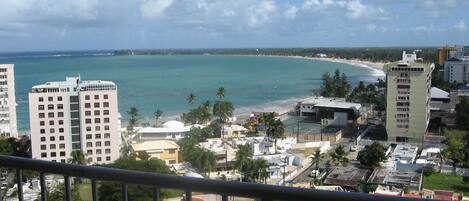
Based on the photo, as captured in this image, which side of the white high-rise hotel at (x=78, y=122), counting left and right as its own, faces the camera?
front

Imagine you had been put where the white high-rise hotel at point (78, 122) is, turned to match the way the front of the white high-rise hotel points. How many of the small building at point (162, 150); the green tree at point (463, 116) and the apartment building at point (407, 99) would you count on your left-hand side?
3

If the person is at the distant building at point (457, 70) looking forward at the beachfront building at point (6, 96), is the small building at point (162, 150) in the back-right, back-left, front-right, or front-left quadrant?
front-left

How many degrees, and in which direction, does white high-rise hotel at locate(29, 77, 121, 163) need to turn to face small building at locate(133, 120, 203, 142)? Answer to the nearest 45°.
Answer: approximately 135° to its left

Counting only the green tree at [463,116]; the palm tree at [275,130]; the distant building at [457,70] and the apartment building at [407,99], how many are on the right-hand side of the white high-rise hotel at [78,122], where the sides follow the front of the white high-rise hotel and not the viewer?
0

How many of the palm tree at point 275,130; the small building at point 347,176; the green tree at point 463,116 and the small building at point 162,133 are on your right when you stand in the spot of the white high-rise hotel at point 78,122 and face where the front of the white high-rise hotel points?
0

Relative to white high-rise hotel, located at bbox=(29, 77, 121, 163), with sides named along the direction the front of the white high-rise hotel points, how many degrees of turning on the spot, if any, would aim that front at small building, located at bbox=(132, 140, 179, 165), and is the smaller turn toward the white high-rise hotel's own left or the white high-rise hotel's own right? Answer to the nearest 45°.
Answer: approximately 90° to the white high-rise hotel's own left

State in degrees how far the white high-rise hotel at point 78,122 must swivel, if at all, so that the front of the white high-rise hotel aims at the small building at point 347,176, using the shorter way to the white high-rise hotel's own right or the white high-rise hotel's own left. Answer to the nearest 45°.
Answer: approximately 45° to the white high-rise hotel's own left

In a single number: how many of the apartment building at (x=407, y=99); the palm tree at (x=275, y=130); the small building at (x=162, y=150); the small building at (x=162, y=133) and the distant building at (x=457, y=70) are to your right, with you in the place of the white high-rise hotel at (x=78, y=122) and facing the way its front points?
0

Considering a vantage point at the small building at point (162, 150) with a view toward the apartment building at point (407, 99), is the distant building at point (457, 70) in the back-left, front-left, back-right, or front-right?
front-left

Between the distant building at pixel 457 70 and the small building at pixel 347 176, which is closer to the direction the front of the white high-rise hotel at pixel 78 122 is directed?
the small building

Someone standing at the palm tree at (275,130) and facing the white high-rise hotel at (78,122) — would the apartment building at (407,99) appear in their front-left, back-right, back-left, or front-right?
back-left

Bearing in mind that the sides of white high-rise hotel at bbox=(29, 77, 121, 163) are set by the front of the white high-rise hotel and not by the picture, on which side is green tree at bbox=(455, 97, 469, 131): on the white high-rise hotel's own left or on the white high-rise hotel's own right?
on the white high-rise hotel's own left

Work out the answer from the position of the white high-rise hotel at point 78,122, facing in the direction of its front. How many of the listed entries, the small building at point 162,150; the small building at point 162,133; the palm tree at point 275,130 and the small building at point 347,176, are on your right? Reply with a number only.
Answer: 0

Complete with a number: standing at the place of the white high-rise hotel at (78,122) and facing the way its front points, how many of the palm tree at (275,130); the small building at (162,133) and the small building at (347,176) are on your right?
0

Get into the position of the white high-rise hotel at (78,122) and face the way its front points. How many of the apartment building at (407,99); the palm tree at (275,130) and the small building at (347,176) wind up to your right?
0

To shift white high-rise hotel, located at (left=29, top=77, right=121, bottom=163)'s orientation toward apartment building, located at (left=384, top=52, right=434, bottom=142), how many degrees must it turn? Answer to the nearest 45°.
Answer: approximately 90° to its left

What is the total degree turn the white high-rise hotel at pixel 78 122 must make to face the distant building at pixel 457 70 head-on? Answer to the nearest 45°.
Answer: approximately 135° to its left
